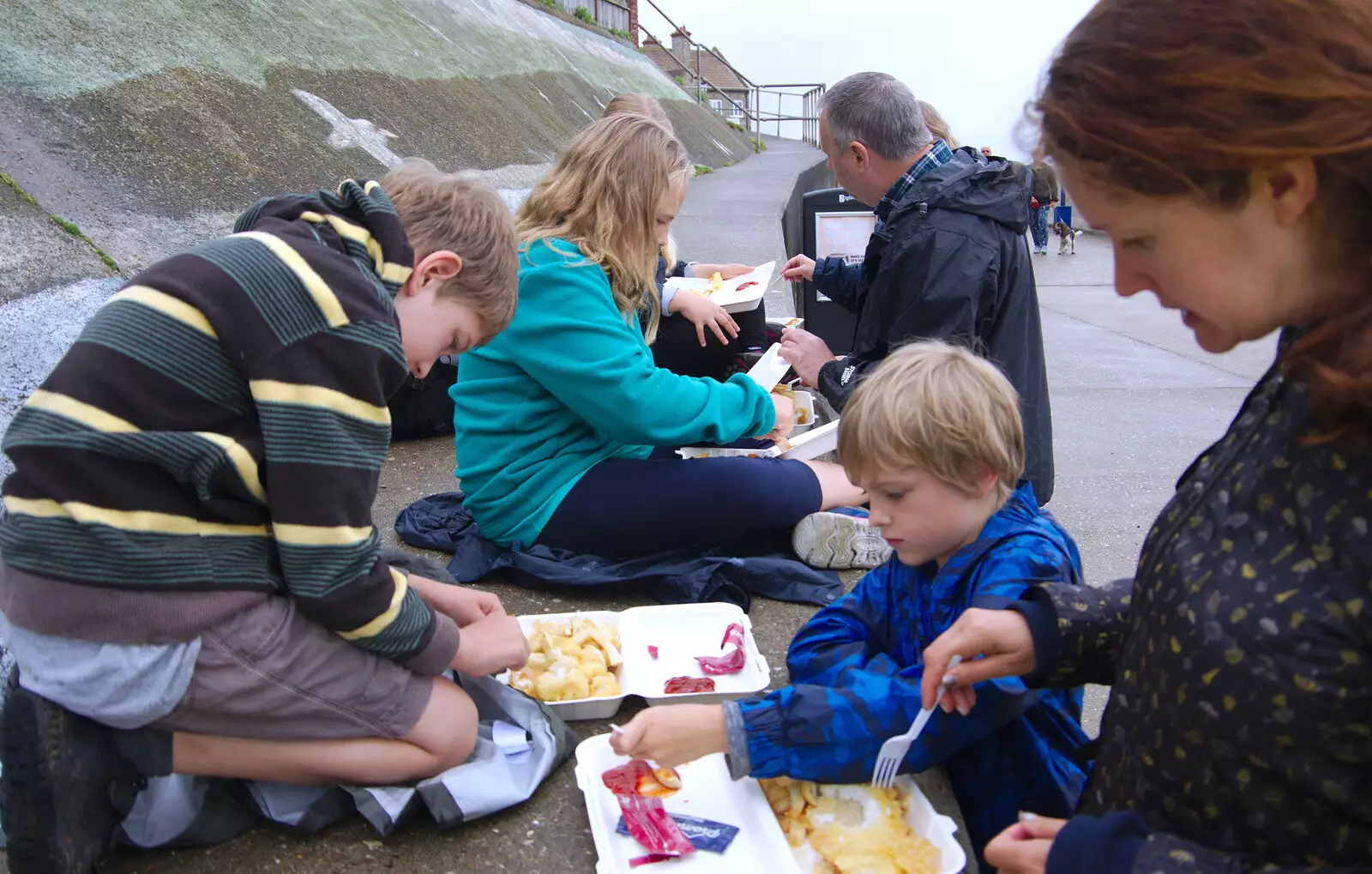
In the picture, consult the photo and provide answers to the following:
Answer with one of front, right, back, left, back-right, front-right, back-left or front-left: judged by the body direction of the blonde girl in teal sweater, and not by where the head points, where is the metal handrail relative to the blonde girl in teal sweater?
left

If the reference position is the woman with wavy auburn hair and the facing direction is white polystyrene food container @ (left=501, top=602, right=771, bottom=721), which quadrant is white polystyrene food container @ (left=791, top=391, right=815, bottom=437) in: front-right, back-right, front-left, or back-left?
front-right

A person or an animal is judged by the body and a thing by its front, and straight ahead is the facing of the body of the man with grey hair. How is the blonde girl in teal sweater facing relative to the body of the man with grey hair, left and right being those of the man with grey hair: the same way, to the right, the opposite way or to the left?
the opposite way

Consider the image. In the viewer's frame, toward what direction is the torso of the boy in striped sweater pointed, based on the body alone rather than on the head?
to the viewer's right

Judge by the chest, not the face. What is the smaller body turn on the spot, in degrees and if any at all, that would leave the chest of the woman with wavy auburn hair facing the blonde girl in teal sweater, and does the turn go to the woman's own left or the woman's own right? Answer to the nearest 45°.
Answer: approximately 45° to the woman's own right

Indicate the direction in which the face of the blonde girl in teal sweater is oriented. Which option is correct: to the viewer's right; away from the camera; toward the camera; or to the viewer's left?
to the viewer's right

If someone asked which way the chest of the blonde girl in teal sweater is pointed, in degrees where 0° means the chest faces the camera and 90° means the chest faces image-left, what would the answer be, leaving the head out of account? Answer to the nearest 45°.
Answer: approximately 270°

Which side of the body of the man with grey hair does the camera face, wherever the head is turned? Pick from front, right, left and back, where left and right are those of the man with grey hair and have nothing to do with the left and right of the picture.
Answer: left

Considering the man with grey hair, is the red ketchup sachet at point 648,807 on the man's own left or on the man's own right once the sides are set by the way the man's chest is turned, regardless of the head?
on the man's own left

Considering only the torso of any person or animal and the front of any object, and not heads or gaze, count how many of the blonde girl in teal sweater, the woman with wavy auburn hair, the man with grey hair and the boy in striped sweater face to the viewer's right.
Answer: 2

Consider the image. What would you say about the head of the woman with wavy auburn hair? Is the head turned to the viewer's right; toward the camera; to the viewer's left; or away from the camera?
to the viewer's left

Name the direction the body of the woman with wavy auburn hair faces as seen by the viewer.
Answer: to the viewer's left

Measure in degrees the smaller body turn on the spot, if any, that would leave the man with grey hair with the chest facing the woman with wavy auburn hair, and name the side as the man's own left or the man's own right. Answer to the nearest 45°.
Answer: approximately 90° to the man's own left
